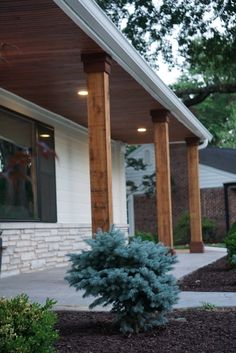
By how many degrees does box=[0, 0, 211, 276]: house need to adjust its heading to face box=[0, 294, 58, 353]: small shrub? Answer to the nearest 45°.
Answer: approximately 45° to its right

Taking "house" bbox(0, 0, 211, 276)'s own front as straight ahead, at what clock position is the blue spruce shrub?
The blue spruce shrub is roughly at 1 o'clock from the house.

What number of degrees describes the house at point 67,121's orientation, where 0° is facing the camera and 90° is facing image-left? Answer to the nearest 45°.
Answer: approximately 315°

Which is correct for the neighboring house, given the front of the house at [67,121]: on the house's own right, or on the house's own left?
on the house's own left

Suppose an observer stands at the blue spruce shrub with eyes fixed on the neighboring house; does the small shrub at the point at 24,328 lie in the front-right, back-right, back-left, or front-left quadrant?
back-left
